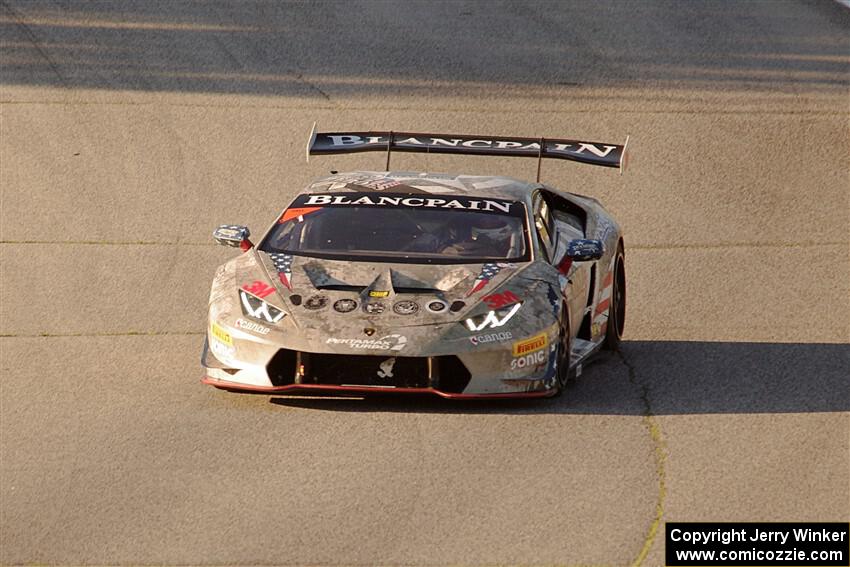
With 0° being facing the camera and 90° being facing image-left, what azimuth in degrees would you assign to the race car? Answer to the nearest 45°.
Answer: approximately 0°
